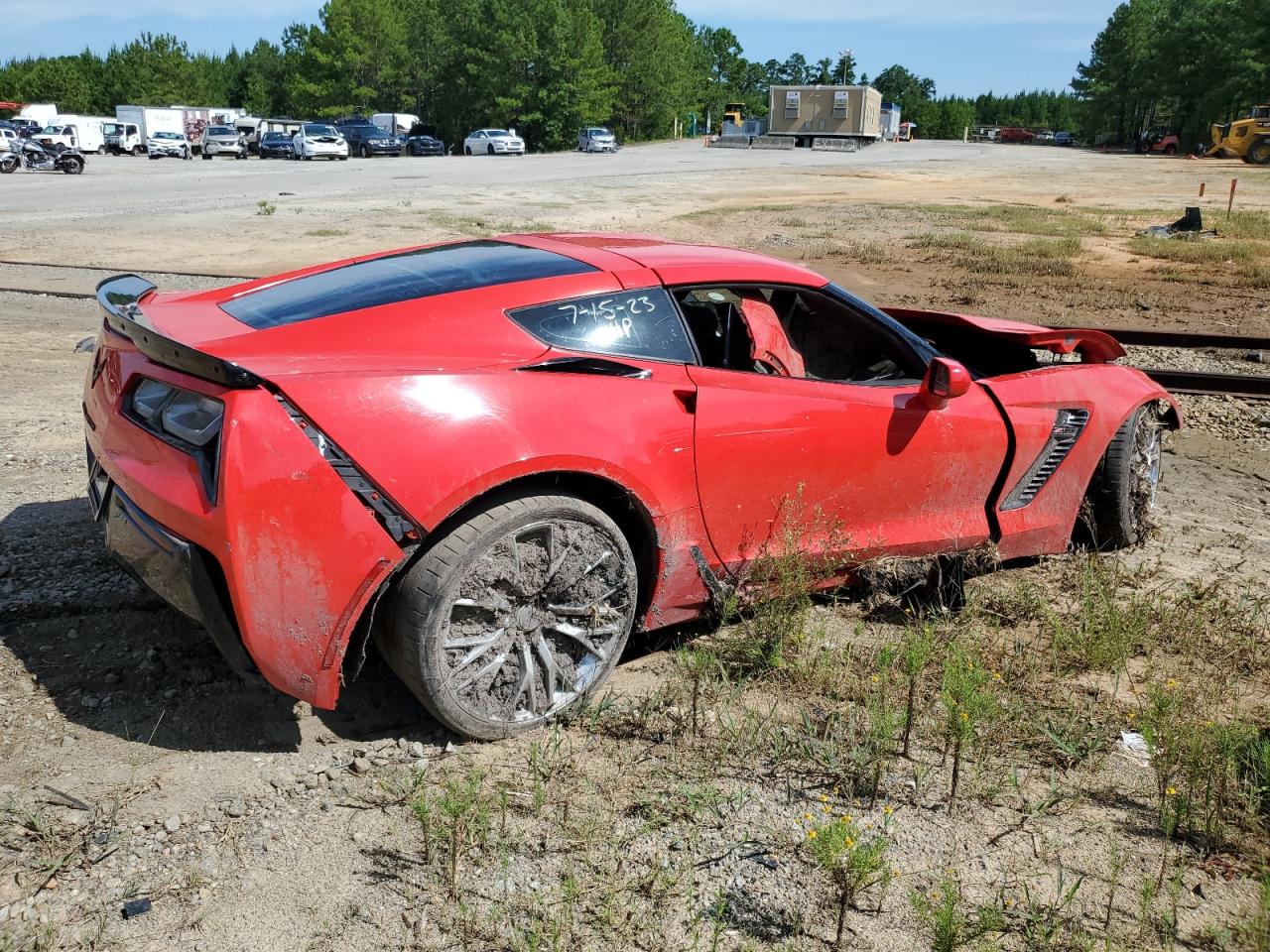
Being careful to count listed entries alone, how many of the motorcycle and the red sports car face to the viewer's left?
1

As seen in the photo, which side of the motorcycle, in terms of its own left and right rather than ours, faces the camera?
left

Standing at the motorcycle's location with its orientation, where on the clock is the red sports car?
The red sports car is roughly at 9 o'clock from the motorcycle.

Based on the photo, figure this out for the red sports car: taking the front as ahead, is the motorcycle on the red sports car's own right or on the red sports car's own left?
on the red sports car's own left

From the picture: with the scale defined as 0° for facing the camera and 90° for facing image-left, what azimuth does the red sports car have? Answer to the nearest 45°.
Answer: approximately 225°
